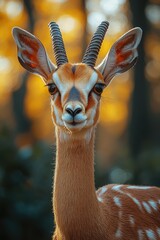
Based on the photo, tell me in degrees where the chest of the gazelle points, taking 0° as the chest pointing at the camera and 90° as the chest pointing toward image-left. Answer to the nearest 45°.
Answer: approximately 45°
